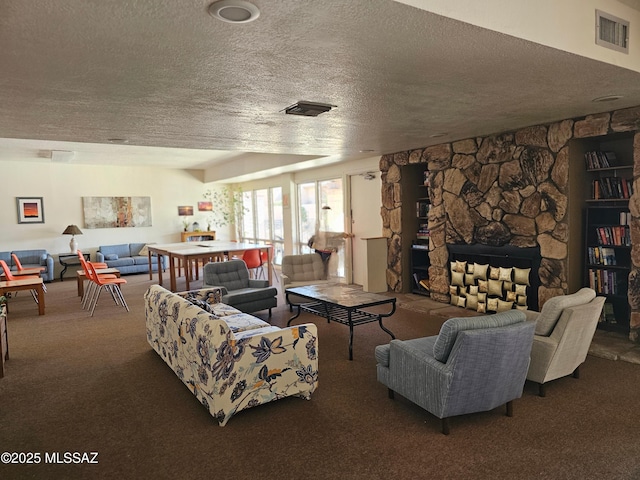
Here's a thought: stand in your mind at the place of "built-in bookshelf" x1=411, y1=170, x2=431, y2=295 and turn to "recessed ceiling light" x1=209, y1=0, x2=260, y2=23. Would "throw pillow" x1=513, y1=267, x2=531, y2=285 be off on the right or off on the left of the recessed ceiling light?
left

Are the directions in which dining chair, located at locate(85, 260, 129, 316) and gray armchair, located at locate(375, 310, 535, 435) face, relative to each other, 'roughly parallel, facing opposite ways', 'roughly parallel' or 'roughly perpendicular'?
roughly perpendicular

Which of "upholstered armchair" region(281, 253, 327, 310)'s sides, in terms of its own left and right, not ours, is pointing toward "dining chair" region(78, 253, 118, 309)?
right

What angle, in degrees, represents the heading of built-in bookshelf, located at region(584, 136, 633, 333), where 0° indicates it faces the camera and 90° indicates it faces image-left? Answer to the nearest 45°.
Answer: approximately 45°

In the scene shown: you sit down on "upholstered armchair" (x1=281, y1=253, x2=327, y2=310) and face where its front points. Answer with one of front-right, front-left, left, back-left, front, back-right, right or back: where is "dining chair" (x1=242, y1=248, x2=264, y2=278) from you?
back-right

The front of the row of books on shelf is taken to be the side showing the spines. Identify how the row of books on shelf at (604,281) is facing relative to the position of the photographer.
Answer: facing the viewer and to the left of the viewer

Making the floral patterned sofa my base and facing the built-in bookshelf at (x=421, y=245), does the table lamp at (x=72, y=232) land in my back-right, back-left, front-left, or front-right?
front-left

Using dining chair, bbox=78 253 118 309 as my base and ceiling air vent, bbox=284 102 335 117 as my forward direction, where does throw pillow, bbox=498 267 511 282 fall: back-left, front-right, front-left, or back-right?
front-left

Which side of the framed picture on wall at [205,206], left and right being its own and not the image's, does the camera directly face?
front

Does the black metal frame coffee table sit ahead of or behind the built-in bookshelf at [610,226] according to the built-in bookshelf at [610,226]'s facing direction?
ahead

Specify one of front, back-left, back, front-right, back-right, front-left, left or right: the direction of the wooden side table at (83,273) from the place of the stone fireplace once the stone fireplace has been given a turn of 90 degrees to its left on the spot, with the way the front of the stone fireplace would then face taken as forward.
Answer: back-right
